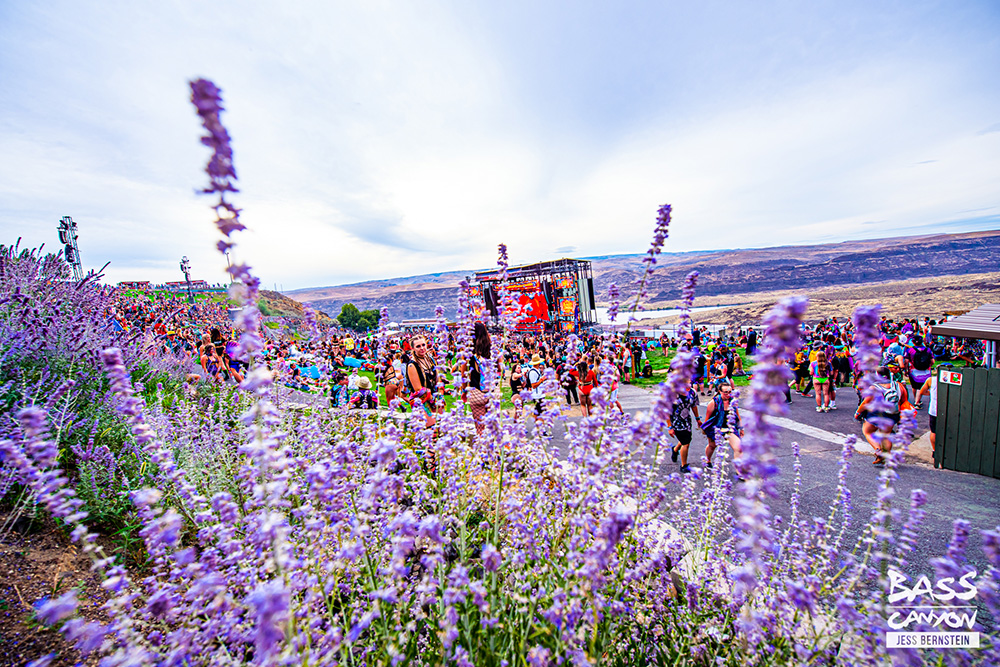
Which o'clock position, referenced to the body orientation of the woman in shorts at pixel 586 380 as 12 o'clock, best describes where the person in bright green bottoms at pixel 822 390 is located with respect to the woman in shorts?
The person in bright green bottoms is roughly at 2 o'clock from the woman in shorts.

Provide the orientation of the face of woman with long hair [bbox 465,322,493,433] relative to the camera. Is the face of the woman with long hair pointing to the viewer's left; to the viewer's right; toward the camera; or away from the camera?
away from the camera

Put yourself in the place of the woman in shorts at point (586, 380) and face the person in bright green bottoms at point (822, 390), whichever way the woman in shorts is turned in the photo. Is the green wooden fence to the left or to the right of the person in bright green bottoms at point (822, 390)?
right

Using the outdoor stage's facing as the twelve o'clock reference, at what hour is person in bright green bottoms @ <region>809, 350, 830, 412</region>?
The person in bright green bottoms is roughly at 10 o'clock from the outdoor stage.

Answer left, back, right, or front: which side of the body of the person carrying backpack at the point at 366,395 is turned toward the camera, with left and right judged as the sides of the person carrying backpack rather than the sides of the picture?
back

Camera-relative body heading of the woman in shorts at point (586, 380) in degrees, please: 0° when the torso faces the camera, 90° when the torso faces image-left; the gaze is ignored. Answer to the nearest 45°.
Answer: approximately 180°

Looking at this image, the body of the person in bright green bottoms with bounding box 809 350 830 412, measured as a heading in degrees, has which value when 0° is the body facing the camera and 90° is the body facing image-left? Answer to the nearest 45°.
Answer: approximately 180°

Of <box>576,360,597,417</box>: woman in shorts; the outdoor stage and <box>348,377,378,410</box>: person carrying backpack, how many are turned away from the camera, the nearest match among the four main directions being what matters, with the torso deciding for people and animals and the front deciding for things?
2

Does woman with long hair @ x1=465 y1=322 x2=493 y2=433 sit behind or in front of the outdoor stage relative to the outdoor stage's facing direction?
in front

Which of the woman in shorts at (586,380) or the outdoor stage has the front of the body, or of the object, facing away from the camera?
the woman in shorts
